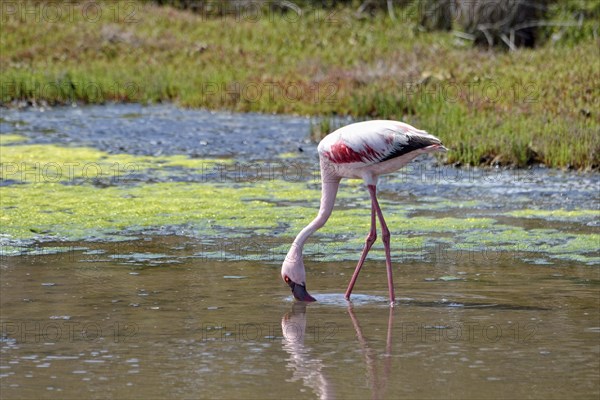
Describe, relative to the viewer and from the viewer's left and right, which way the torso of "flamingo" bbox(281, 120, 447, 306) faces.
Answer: facing to the left of the viewer
